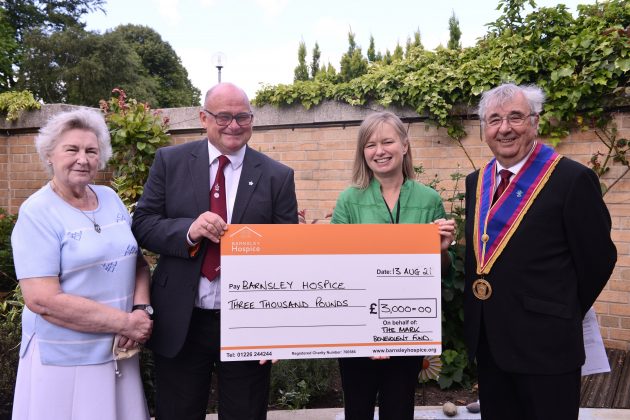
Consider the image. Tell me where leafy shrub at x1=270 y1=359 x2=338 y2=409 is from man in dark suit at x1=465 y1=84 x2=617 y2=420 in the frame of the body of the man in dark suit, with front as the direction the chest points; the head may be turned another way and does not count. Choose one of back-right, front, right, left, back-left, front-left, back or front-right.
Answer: right

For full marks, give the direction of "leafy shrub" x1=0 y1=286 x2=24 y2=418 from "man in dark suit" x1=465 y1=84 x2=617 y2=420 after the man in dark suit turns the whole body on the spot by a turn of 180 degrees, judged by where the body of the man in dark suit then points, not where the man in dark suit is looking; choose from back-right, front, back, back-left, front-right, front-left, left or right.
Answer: back-left

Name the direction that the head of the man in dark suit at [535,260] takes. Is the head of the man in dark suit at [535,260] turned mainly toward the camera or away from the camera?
toward the camera

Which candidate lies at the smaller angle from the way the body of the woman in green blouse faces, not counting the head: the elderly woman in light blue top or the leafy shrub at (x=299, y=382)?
the elderly woman in light blue top

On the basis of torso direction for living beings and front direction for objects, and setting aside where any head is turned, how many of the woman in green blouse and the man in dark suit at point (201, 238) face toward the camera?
2

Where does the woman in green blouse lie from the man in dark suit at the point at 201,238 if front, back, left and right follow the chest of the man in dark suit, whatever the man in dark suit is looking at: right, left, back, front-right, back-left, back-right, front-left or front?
left

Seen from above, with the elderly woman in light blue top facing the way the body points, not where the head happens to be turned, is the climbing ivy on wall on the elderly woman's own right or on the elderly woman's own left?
on the elderly woman's own left

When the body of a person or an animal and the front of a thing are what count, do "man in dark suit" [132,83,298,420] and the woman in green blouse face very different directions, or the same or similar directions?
same or similar directions

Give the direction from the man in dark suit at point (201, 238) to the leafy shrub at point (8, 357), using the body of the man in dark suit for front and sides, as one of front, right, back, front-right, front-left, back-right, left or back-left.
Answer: back-right

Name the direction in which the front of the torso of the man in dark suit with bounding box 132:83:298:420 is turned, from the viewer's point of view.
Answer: toward the camera

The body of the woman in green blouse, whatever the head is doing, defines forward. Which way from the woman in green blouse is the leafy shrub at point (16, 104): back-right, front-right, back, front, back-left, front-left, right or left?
back-right

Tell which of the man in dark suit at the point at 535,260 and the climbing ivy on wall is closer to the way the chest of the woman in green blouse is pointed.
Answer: the man in dark suit

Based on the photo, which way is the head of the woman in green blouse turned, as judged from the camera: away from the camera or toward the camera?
toward the camera
